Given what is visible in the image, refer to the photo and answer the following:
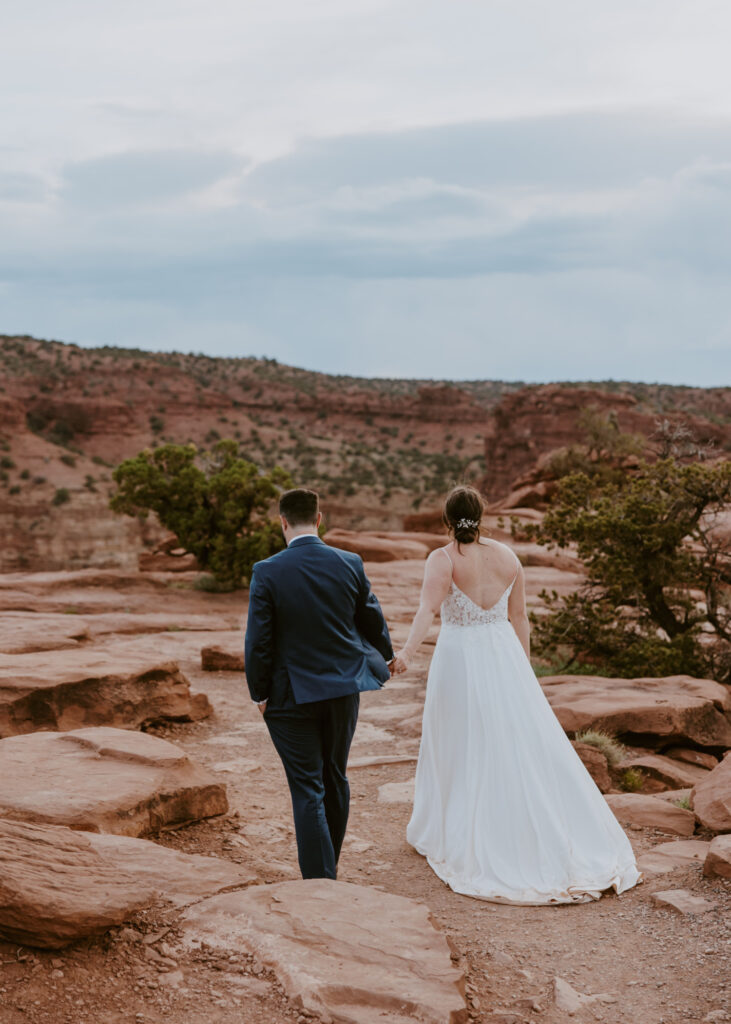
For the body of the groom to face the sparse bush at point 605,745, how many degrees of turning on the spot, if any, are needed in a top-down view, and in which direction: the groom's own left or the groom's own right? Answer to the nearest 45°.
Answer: approximately 45° to the groom's own right

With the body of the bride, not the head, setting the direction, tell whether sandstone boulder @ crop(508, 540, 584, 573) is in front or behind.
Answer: in front

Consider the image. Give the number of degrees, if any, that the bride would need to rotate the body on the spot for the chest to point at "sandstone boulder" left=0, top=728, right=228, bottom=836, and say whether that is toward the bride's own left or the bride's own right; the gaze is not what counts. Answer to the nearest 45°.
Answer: approximately 90° to the bride's own left

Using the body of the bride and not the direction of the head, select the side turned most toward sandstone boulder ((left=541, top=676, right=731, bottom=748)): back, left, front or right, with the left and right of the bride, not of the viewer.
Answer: front

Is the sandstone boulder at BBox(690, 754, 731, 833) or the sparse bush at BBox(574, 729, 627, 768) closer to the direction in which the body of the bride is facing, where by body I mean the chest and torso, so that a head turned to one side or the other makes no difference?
the sparse bush

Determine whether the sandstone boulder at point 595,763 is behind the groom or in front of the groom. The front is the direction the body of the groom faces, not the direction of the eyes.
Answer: in front

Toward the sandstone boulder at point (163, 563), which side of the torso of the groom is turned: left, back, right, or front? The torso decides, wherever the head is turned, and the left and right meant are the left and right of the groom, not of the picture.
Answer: front

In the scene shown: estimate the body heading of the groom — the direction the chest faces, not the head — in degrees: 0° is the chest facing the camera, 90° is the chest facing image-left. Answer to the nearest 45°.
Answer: approximately 180°

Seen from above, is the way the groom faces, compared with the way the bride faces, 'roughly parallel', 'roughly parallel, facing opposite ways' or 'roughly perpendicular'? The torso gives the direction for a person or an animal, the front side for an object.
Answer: roughly parallel

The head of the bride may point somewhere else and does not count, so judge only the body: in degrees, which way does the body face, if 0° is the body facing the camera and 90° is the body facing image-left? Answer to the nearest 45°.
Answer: approximately 180°

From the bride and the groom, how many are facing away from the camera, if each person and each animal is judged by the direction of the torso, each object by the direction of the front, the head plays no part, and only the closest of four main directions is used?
2

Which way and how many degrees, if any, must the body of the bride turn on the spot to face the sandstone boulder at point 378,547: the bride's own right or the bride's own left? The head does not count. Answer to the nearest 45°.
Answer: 0° — they already face it

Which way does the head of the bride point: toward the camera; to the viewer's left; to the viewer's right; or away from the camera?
away from the camera

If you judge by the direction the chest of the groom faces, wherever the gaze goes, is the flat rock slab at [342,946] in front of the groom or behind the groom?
behind
